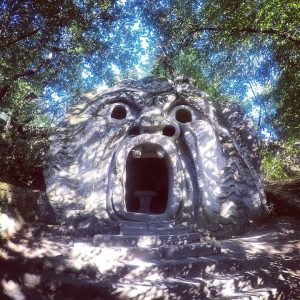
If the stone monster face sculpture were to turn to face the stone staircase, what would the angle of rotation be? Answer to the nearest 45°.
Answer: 0° — it already faces it

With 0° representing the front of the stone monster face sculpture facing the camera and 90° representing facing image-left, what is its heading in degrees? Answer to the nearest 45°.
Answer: approximately 0°
